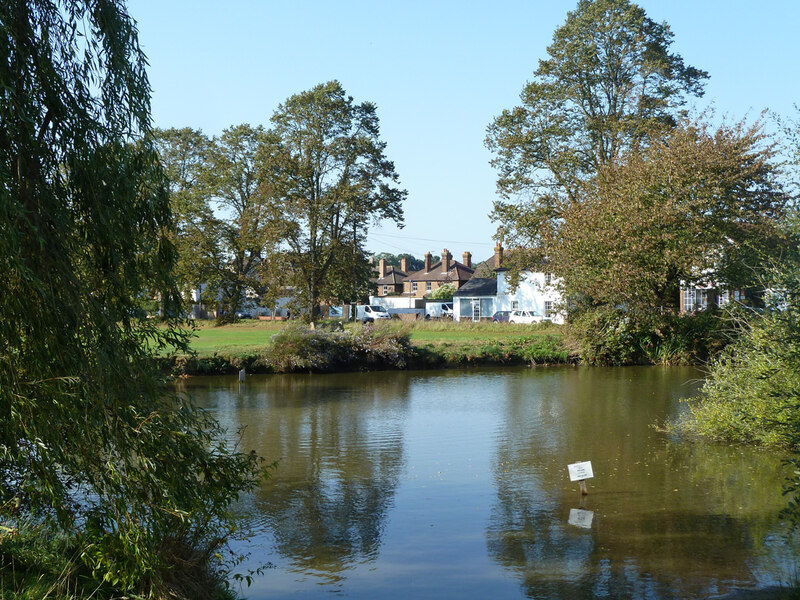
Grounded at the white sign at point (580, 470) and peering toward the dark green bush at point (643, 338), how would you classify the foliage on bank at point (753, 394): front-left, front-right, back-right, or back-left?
front-right

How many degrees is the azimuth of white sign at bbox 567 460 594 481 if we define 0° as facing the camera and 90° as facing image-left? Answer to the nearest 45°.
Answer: approximately 0°

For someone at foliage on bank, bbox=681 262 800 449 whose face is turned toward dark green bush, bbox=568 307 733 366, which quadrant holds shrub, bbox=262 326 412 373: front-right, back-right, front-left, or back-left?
front-left

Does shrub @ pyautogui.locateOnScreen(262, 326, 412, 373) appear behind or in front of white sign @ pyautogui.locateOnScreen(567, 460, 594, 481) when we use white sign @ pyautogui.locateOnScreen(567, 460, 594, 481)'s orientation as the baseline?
behind

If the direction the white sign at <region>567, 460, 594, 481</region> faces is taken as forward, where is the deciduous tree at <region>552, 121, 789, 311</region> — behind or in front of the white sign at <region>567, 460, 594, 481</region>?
behind

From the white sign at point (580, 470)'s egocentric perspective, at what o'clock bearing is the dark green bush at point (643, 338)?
The dark green bush is roughly at 6 o'clock from the white sign.

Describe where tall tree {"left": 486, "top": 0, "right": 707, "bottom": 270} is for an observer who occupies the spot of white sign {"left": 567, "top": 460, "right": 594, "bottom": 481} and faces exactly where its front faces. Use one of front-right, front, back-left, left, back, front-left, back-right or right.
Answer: back
